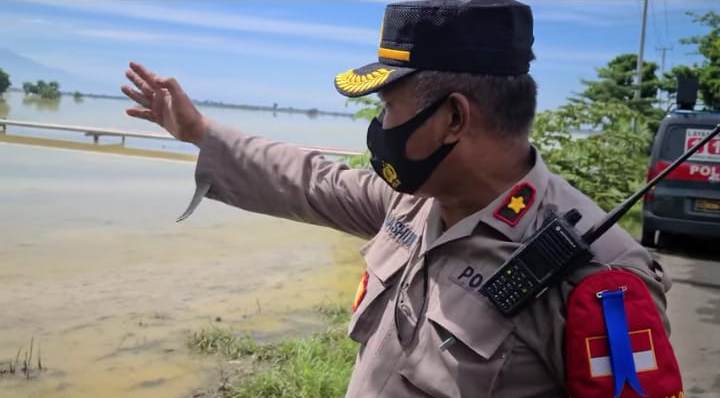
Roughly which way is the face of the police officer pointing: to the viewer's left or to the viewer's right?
to the viewer's left

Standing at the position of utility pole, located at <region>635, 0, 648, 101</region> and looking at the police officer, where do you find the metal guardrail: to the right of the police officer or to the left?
right

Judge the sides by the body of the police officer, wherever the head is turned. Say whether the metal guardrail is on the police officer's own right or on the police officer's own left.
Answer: on the police officer's own right

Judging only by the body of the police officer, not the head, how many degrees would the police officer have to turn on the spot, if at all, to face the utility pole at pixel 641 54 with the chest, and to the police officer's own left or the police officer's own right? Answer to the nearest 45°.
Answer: approximately 135° to the police officer's own right

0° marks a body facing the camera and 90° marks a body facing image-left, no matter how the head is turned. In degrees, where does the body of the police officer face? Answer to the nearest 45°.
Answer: approximately 45°
